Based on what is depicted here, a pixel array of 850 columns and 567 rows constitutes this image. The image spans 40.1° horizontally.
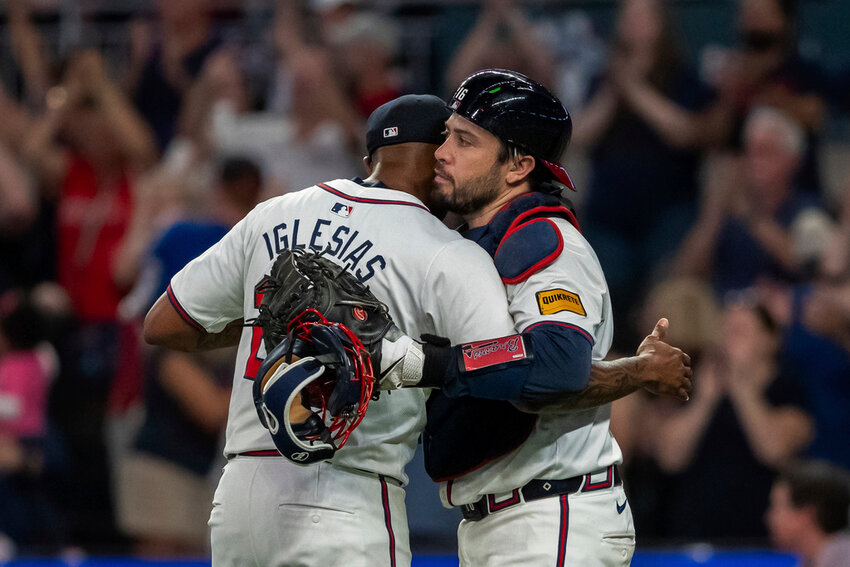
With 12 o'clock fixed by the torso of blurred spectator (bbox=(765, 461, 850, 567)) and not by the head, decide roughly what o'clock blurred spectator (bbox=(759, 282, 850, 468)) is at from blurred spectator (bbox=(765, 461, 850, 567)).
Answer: blurred spectator (bbox=(759, 282, 850, 468)) is roughly at 3 o'clock from blurred spectator (bbox=(765, 461, 850, 567)).

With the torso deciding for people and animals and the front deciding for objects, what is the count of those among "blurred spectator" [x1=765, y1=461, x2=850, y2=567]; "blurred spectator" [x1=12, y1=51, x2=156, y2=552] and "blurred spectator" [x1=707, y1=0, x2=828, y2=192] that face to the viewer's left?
1

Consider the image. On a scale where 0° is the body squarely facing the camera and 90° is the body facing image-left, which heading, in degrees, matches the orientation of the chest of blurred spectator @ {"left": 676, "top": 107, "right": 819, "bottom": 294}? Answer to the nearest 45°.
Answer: approximately 45°

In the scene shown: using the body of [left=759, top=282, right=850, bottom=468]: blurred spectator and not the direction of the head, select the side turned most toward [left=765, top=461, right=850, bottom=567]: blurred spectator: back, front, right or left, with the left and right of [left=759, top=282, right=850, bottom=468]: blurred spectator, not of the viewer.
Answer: front

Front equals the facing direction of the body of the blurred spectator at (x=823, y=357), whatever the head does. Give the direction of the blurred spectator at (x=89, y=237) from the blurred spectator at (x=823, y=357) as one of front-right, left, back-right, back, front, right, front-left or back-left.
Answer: right

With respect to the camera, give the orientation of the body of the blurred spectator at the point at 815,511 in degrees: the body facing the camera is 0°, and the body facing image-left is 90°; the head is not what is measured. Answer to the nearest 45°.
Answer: approximately 90°

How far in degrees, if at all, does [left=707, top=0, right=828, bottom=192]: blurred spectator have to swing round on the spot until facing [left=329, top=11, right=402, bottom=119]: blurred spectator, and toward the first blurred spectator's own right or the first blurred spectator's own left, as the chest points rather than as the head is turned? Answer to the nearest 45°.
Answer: approximately 90° to the first blurred spectator's own right

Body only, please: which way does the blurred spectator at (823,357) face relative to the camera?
toward the camera

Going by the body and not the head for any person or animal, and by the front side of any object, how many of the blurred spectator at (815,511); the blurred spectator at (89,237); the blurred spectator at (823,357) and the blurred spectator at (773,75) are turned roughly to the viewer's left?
1

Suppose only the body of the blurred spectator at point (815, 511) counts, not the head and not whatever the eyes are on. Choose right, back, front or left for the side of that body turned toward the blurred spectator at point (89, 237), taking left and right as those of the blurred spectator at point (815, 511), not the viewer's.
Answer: front

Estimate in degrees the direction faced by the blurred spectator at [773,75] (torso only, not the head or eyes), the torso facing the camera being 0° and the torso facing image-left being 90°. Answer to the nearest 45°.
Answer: approximately 0°

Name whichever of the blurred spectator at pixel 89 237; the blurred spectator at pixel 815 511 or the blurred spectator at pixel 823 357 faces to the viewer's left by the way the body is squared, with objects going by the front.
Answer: the blurred spectator at pixel 815 511
